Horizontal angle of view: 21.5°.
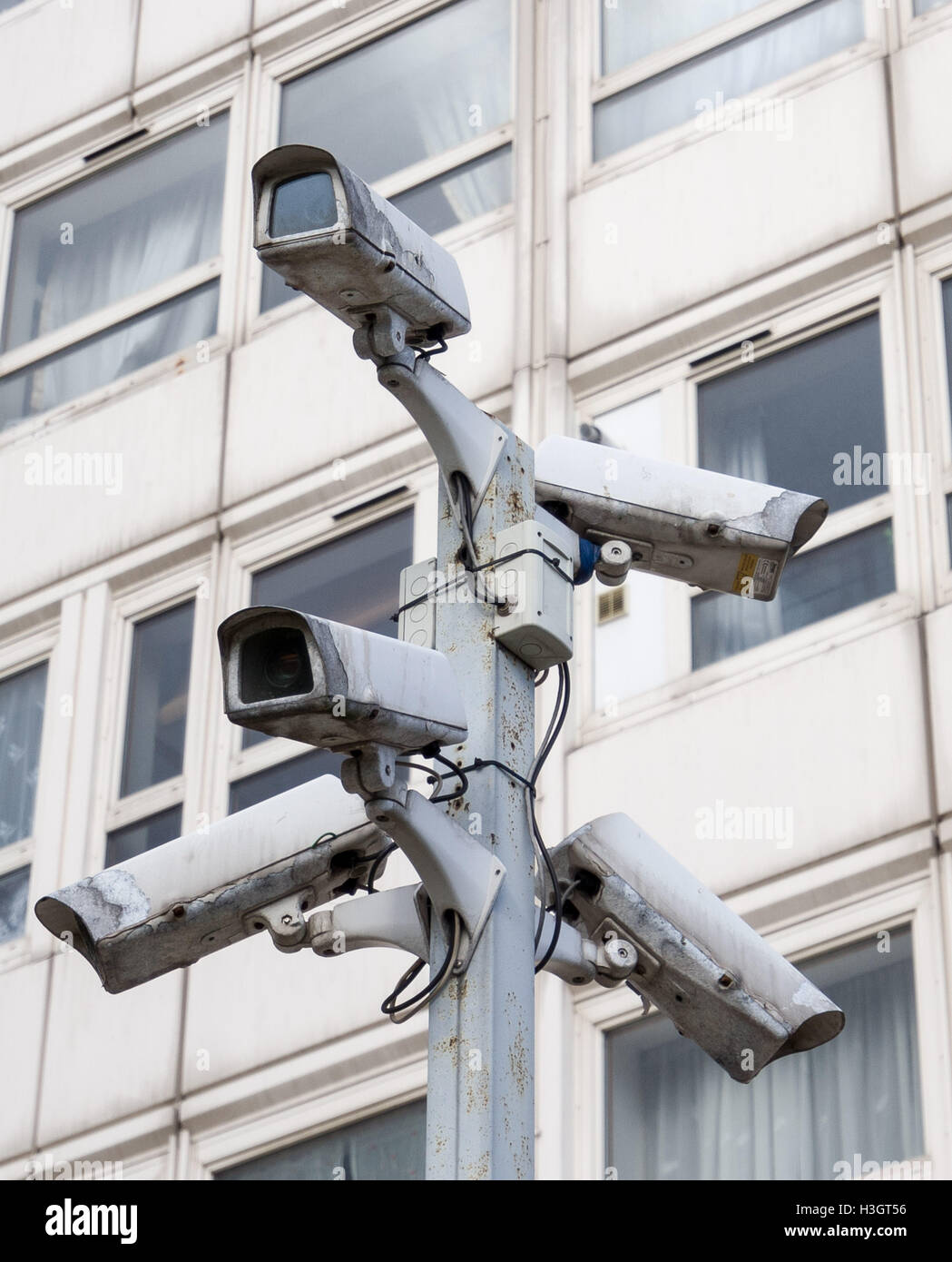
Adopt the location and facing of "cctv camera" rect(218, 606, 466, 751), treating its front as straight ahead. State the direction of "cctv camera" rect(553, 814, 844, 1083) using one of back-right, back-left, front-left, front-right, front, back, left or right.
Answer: back

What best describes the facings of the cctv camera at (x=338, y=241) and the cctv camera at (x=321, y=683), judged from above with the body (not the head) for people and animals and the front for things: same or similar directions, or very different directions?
same or similar directions

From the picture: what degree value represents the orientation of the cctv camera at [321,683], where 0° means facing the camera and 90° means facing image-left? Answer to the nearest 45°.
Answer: approximately 45°

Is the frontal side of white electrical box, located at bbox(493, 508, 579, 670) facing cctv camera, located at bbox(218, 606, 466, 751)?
no

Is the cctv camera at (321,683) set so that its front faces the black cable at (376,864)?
no

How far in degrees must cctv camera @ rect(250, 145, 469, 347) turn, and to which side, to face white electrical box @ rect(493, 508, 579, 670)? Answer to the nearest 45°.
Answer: approximately 180°

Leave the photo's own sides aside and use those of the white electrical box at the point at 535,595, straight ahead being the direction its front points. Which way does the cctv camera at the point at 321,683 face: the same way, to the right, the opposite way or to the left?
to the right

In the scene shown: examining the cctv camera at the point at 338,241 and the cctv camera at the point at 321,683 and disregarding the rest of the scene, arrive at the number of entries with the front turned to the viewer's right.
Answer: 0

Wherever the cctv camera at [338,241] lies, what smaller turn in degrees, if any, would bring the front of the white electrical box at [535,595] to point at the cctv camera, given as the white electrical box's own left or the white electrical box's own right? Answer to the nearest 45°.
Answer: approximately 90° to the white electrical box's own right

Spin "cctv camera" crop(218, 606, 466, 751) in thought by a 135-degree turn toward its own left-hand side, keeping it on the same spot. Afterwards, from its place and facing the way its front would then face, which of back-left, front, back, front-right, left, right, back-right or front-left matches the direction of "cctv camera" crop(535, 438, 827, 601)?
front-left

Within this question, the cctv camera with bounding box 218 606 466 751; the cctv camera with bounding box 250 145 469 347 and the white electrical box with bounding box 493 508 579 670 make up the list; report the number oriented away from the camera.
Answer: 0

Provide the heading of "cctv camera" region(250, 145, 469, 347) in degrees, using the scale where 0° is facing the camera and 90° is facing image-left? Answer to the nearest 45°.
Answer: approximately 45°

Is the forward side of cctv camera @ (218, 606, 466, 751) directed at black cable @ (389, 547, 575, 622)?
no

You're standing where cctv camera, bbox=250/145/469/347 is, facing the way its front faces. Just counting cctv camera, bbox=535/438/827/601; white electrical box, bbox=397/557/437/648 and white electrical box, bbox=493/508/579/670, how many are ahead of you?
0

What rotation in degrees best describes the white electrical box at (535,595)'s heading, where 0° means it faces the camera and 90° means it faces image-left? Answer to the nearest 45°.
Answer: approximately 315°
